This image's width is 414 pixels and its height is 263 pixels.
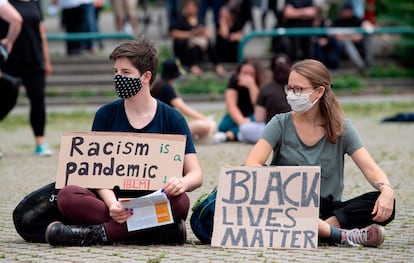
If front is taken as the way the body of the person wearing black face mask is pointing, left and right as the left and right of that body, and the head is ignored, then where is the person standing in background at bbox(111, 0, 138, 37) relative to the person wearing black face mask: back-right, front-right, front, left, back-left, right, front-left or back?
back

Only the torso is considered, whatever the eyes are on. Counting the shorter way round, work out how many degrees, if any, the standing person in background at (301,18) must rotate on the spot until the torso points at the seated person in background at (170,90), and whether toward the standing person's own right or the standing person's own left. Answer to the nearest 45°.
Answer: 0° — they already face them

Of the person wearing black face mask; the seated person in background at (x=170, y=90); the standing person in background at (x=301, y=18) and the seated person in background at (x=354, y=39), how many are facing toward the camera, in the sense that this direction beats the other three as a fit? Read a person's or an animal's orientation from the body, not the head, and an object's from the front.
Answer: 3

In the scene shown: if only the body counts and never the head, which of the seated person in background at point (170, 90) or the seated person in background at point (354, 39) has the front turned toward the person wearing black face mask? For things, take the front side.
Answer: the seated person in background at point (354, 39)

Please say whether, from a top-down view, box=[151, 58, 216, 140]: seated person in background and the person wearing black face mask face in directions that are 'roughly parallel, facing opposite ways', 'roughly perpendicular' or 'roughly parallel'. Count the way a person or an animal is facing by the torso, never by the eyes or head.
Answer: roughly perpendicular

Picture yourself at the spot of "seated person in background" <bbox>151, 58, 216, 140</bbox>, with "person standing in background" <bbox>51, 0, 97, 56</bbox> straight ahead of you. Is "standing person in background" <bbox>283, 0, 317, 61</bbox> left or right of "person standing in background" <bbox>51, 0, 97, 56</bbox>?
right

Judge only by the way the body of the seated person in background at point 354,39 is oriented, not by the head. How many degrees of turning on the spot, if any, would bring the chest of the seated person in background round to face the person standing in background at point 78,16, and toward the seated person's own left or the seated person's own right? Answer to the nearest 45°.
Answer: approximately 90° to the seated person's own right

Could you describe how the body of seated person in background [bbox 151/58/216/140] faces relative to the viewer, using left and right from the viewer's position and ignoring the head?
facing to the right of the viewer

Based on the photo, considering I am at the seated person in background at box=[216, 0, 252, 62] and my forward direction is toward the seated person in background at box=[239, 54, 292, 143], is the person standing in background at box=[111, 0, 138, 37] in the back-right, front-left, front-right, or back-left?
back-right
